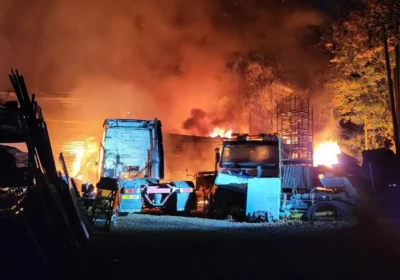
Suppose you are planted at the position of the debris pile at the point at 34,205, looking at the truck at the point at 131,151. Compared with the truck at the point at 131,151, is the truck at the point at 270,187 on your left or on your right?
right

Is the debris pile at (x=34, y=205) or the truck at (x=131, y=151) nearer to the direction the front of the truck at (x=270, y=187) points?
the debris pile

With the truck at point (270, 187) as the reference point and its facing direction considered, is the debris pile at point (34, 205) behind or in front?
in front

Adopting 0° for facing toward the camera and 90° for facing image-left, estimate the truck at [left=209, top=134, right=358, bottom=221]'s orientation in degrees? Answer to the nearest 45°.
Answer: approximately 45°

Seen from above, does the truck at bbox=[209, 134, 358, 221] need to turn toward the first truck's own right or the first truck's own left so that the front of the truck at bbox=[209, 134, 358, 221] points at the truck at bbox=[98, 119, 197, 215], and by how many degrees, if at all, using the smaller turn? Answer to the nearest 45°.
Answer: approximately 45° to the first truck's own right
